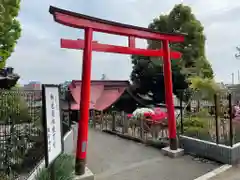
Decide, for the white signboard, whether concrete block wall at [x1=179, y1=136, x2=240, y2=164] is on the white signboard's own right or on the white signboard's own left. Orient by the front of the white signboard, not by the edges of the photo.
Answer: on the white signboard's own left

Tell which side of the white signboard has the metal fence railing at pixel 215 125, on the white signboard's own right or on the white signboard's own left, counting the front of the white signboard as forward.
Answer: on the white signboard's own left

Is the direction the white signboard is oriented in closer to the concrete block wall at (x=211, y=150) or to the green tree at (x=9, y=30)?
the concrete block wall

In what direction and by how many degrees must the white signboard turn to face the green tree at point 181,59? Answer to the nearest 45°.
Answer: approximately 90° to its left

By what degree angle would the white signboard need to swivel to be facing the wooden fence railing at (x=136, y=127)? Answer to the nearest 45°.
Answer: approximately 90° to its left

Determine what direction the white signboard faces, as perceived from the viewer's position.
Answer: facing the viewer and to the right of the viewer

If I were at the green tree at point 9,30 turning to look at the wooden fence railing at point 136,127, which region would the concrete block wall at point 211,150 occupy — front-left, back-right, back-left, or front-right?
front-right

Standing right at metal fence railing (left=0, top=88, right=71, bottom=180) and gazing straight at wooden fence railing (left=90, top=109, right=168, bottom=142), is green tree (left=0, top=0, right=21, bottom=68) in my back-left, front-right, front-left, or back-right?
front-left

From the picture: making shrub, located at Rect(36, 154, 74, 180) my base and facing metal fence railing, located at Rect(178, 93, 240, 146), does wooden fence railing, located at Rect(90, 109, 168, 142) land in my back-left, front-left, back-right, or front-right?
front-left

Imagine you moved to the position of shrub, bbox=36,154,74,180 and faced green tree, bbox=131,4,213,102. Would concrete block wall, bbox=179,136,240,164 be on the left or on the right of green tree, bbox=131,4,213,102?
right
